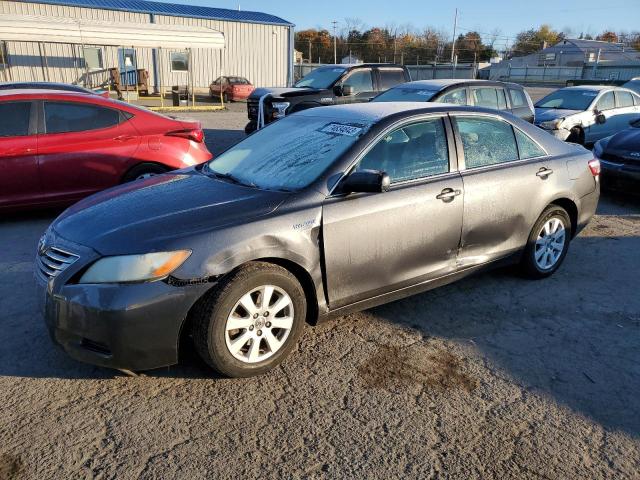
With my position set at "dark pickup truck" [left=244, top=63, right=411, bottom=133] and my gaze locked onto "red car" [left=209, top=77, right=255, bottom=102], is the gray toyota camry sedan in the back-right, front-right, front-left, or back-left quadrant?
back-left

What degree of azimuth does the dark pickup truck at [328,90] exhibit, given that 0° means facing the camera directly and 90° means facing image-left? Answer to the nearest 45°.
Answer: approximately 45°

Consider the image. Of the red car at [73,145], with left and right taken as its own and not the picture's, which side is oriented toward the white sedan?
back

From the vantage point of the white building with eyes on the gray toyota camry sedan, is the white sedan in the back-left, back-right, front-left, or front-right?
front-left

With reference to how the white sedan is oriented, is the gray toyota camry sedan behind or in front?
in front

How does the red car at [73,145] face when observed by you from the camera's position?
facing to the left of the viewer

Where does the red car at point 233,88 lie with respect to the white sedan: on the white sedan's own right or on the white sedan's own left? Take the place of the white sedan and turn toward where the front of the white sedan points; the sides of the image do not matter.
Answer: on the white sedan's own right

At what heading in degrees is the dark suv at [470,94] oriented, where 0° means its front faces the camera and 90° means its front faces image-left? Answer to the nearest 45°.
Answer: approximately 45°

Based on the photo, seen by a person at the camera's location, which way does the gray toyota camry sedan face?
facing the viewer and to the left of the viewer

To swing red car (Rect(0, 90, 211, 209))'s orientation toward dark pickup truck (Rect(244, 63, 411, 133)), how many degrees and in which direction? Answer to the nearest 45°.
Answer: approximately 135° to its right

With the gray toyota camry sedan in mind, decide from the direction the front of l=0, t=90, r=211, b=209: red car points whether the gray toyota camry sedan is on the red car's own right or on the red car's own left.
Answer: on the red car's own left
